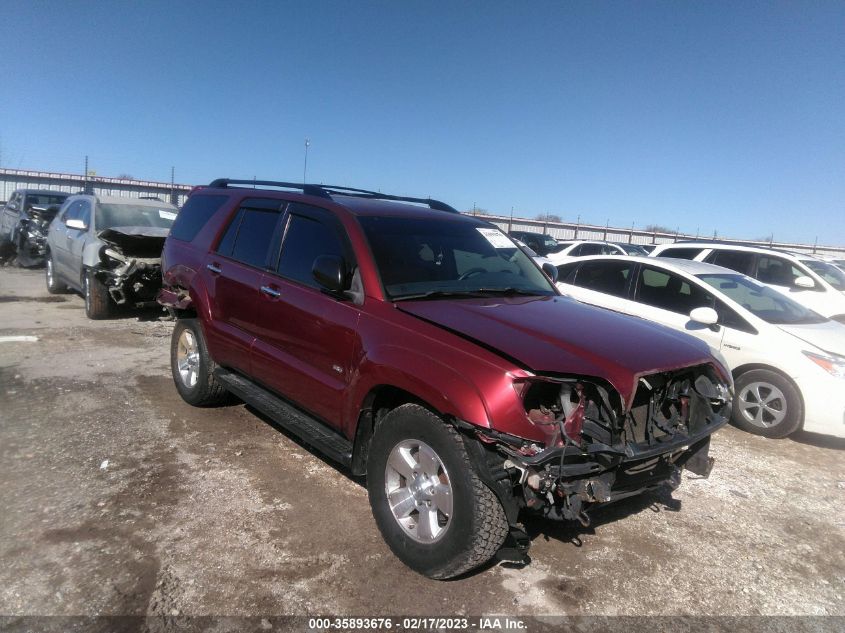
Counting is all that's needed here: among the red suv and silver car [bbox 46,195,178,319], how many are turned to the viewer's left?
0

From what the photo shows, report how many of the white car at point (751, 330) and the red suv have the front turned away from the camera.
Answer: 0

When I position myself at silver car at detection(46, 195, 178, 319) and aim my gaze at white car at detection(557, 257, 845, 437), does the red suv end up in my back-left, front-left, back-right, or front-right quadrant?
front-right

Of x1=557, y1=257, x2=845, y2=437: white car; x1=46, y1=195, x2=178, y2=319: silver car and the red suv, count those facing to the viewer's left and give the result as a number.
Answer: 0

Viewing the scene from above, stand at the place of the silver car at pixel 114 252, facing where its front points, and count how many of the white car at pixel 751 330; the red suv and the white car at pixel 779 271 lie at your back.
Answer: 0

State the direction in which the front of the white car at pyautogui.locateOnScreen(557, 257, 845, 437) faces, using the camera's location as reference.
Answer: facing the viewer and to the right of the viewer

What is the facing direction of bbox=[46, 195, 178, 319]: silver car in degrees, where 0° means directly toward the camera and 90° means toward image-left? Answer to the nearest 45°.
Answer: approximately 315°

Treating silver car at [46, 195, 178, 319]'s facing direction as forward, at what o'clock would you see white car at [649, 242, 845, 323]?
The white car is roughly at 11 o'clock from the silver car.

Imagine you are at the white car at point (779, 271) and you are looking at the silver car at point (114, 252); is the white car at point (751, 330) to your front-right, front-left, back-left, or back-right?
front-left

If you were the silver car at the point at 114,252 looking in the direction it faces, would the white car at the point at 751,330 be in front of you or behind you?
in front

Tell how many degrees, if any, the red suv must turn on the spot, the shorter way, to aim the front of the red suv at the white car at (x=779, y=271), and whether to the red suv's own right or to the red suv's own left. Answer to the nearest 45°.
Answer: approximately 90° to the red suv's own left

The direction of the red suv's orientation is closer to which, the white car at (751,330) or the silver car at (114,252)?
the white car

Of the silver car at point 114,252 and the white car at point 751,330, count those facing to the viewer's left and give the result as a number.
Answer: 0

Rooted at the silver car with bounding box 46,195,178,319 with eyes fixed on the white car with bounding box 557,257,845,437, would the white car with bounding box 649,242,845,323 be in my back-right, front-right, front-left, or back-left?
front-left

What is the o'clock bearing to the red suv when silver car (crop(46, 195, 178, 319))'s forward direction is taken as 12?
The red suv is roughly at 1 o'clock from the silver car.
